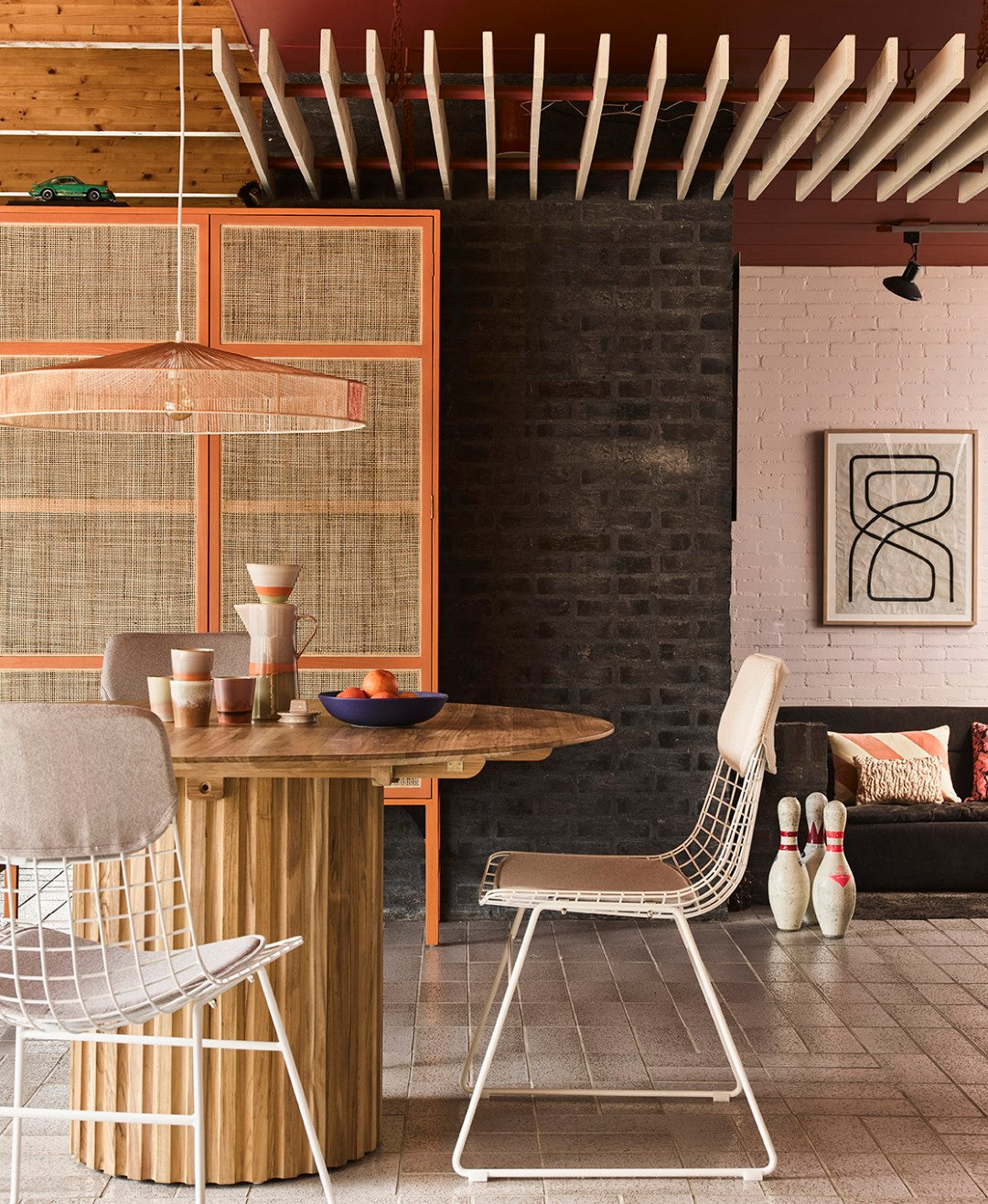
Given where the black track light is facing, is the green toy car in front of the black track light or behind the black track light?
in front

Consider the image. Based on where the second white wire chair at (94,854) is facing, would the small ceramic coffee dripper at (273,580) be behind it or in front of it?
in front

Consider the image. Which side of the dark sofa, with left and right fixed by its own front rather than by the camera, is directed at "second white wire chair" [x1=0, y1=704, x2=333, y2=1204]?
front

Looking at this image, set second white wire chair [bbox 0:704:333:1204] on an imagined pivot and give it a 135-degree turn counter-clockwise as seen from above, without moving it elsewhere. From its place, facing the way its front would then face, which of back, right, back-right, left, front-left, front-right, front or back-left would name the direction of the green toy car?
right

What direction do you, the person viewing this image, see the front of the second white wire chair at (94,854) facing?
facing away from the viewer and to the right of the viewer

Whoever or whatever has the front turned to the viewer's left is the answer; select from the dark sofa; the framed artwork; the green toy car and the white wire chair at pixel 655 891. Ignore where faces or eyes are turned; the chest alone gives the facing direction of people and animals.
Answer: the white wire chair

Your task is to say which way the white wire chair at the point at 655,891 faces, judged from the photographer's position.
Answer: facing to the left of the viewer

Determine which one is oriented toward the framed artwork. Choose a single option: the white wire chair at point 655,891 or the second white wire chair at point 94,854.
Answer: the second white wire chair

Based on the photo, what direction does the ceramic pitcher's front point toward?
to the viewer's left
